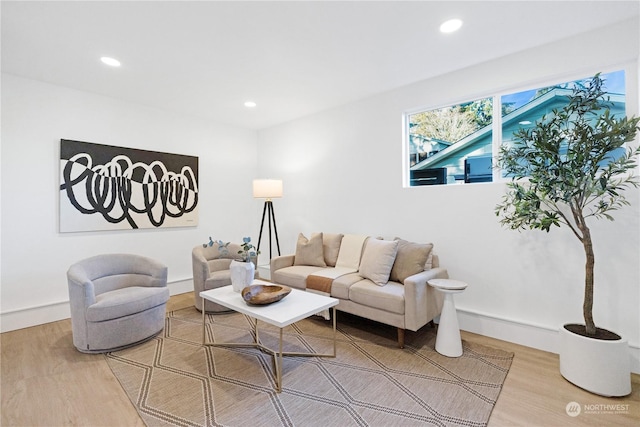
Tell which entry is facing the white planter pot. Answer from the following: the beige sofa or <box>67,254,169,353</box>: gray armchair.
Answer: the gray armchair

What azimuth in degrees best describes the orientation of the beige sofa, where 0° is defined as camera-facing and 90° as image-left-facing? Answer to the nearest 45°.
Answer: approximately 45°

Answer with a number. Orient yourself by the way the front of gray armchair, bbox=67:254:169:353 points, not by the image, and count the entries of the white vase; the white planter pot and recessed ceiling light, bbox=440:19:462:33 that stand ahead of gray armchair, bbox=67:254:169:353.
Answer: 3

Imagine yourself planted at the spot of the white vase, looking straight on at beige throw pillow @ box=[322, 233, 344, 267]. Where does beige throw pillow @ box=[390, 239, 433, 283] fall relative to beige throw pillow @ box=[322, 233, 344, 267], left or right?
right

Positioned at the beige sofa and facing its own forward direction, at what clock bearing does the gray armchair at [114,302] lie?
The gray armchair is roughly at 1 o'clock from the beige sofa.

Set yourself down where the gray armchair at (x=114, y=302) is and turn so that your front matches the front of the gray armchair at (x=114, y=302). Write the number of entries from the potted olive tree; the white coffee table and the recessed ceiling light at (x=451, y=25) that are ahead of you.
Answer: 3

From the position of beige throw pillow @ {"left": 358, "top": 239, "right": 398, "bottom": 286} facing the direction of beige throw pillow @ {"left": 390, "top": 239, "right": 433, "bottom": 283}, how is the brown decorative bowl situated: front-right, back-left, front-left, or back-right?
back-right

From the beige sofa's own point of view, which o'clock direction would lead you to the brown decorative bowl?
The brown decorative bowl is roughly at 12 o'clock from the beige sofa.
